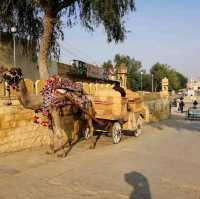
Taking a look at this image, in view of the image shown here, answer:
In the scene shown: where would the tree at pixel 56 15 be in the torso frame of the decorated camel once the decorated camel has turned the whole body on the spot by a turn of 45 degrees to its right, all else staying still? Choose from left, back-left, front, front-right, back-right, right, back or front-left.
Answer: right

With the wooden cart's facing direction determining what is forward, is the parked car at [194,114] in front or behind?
behind

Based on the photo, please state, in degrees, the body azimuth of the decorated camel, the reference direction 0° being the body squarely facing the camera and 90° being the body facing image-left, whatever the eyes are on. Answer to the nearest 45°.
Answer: approximately 45°

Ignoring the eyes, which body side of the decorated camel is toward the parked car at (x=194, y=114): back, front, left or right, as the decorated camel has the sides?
back

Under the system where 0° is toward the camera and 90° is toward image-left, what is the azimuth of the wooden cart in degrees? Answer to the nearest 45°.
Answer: approximately 45°

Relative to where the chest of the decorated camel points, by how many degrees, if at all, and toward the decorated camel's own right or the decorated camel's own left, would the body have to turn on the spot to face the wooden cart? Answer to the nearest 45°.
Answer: approximately 180°

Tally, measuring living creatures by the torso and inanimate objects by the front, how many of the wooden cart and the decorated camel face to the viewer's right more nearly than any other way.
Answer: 0

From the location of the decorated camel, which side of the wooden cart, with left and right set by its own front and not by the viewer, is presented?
front
